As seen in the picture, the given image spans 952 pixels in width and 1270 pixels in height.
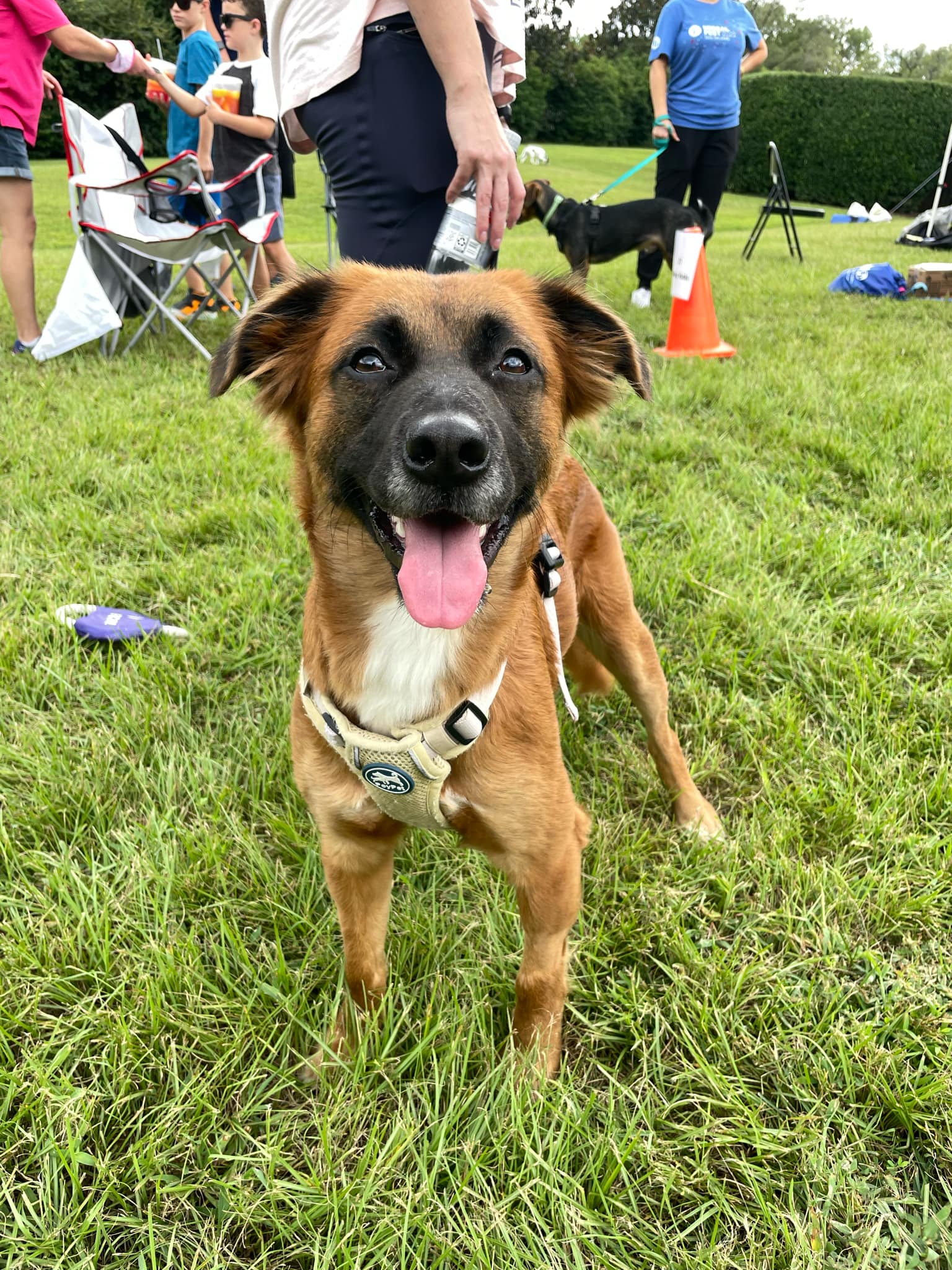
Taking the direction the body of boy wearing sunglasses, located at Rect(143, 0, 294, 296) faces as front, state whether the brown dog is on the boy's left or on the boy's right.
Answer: on the boy's left

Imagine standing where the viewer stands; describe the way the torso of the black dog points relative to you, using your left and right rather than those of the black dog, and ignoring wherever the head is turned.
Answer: facing to the left of the viewer

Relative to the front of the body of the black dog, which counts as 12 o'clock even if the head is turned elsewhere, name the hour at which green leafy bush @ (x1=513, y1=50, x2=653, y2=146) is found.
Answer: The green leafy bush is roughly at 3 o'clock from the black dog.

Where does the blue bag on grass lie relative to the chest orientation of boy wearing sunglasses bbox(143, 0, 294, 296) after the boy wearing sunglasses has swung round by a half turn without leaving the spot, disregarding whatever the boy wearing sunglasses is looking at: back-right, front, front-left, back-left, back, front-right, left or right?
front-right

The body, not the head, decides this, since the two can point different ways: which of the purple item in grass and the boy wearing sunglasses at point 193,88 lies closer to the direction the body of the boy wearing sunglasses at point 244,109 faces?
the purple item in grass

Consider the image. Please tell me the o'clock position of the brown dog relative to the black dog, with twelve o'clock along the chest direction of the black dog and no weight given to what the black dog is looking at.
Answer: The brown dog is roughly at 9 o'clock from the black dog.
